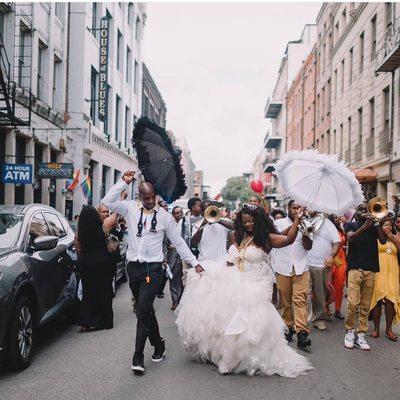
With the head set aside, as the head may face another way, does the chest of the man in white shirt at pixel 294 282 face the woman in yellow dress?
no

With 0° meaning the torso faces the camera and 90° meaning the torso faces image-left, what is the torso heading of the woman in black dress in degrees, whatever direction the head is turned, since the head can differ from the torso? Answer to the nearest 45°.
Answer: approximately 180°

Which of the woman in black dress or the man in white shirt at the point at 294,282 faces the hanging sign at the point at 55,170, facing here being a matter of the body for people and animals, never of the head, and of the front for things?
the woman in black dress

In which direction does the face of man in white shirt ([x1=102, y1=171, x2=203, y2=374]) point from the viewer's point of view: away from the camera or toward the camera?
toward the camera

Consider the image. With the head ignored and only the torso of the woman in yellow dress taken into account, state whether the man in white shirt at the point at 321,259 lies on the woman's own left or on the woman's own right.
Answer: on the woman's own right

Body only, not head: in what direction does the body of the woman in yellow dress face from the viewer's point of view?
toward the camera

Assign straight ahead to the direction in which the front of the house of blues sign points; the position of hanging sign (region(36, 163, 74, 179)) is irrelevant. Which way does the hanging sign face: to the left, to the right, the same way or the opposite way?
the same way

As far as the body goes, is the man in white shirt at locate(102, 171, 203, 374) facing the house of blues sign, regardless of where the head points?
no

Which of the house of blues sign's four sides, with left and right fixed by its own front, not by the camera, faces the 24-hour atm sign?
front

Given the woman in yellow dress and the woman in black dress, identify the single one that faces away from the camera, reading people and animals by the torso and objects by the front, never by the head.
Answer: the woman in black dress

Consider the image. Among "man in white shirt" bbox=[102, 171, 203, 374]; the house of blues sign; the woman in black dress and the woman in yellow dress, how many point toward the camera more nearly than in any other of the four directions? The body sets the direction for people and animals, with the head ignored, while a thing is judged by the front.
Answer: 3

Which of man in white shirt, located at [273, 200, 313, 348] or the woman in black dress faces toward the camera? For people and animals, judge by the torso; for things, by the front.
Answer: the man in white shirt

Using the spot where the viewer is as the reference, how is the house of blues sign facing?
facing the viewer

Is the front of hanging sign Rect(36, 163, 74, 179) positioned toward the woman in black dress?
yes

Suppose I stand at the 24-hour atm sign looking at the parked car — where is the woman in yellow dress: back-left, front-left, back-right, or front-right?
front-left

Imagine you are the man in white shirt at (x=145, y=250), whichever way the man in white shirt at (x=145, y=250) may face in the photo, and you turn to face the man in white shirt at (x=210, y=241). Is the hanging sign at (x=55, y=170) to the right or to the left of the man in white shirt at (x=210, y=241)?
left

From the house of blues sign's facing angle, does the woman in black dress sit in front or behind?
in front

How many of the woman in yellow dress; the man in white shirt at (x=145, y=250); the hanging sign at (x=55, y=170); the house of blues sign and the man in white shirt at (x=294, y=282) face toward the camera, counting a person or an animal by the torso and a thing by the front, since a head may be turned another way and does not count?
5

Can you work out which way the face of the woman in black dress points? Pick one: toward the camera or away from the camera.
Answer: away from the camera

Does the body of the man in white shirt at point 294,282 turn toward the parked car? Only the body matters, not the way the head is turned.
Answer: no

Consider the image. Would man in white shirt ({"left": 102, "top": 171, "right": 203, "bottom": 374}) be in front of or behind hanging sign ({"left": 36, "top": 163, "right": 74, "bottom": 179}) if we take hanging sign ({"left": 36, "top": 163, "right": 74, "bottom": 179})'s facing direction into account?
in front
